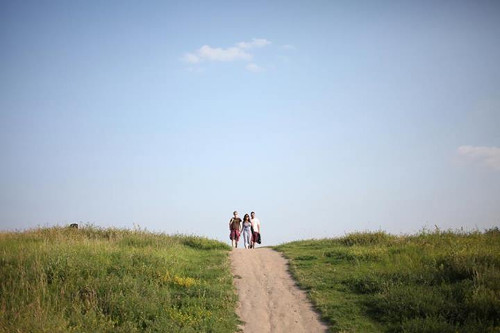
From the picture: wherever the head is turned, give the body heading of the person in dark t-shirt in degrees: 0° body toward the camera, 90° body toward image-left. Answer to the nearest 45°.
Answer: approximately 0°

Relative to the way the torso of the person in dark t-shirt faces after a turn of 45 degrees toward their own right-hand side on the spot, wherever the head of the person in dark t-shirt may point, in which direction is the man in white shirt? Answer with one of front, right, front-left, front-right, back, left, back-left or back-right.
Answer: back-left
